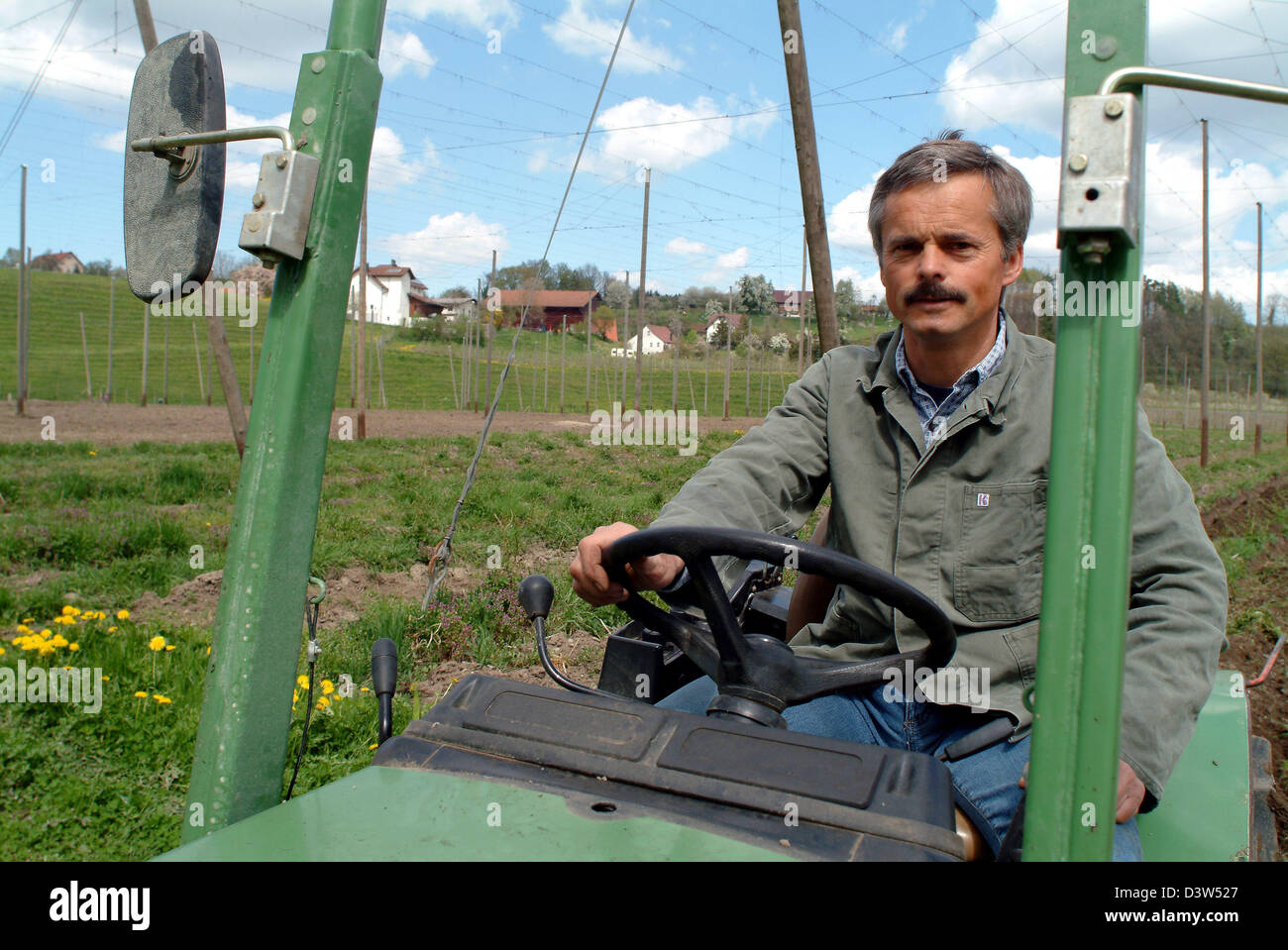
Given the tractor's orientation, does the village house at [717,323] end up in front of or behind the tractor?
behind

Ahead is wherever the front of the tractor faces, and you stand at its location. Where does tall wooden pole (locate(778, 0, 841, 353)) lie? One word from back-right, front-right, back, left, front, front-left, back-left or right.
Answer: back-right

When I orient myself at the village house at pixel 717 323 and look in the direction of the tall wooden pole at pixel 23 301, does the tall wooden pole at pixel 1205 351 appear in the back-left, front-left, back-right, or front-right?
front-left

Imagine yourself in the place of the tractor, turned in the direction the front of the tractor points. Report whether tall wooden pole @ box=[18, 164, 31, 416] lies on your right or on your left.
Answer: on your right

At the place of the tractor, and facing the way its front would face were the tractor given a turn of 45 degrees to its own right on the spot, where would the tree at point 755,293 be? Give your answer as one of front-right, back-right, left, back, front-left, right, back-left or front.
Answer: right

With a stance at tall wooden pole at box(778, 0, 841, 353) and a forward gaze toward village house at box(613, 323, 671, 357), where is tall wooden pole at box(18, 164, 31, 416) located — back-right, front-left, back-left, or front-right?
front-left

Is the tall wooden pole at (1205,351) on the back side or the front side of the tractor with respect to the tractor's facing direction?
on the back side

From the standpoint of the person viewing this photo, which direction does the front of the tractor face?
facing the viewer and to the left of the viewer
